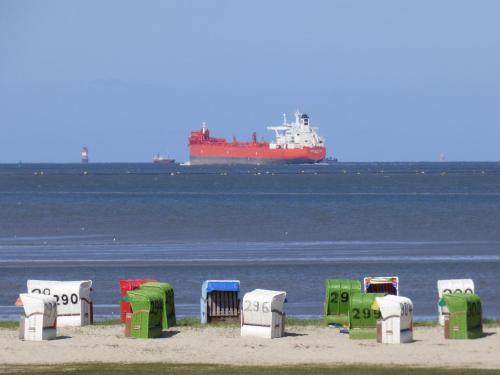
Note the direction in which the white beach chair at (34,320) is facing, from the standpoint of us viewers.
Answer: facing away from the viewer and to the left of the viewer

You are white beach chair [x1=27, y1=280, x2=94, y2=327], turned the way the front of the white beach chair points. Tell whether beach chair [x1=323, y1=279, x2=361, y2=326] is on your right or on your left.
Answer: on your right

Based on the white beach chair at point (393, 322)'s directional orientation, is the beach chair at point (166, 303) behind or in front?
in front

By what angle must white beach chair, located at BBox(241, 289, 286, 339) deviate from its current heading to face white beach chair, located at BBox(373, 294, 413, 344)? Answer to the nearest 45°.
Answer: approximately 45° to its right

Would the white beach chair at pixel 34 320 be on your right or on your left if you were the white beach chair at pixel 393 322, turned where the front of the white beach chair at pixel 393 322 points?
on your left

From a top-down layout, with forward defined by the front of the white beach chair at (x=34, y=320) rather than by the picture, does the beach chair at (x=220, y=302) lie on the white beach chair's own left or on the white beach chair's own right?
on the white beach chair's own right

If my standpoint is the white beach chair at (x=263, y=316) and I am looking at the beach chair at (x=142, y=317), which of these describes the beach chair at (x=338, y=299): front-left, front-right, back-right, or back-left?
back-right

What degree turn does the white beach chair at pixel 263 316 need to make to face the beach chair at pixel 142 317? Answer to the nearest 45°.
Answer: approximately 135° to its left

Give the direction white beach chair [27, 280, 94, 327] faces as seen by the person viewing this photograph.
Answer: facing away from the viewer and to the right of the viewer

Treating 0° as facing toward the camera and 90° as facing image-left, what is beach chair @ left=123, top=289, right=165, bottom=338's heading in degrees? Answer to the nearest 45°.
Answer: approximately 135°

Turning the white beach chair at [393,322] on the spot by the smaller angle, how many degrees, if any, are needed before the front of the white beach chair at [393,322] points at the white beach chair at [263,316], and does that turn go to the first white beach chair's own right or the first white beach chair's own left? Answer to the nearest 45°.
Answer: approximately 45° to the first white beach chair's own left
